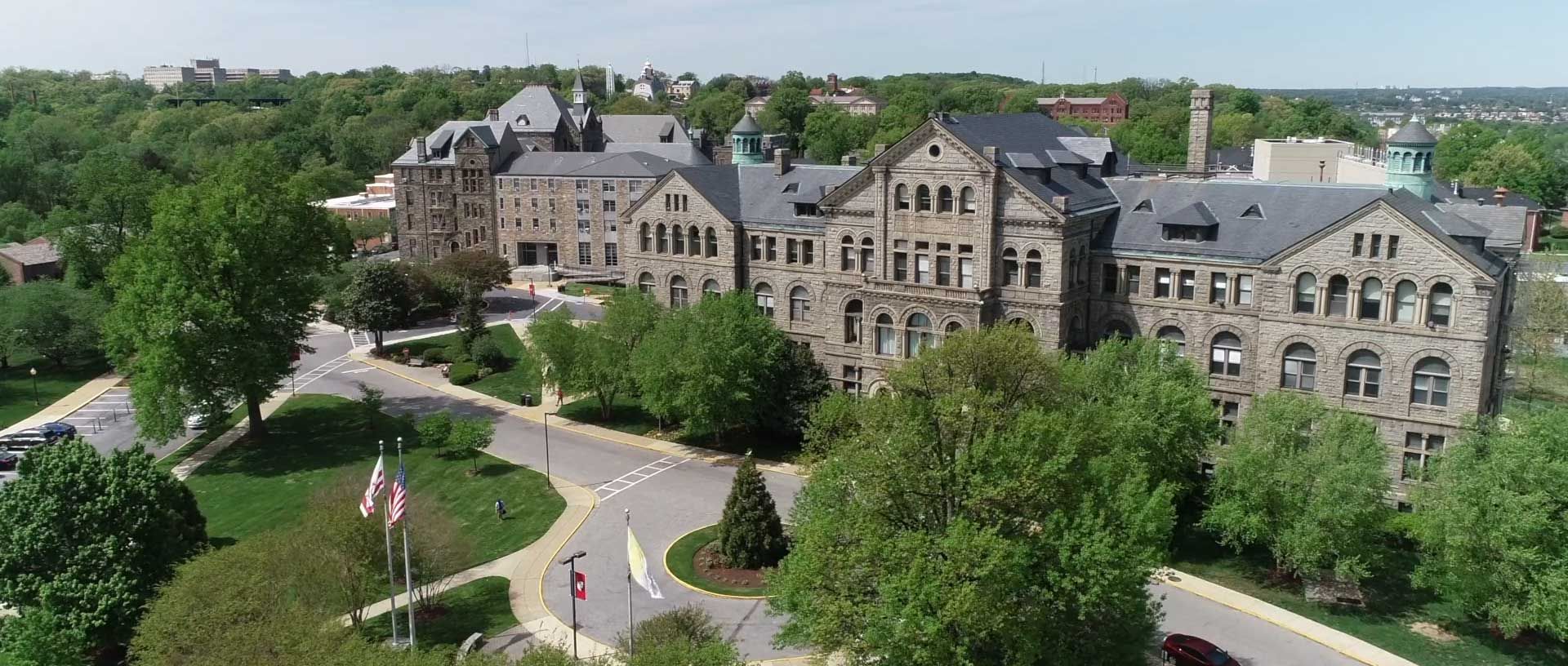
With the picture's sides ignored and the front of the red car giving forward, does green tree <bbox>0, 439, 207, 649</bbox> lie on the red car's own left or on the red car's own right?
on the red car's own right

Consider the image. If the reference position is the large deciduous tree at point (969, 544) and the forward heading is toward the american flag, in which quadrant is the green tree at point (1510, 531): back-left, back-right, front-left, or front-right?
back-right
